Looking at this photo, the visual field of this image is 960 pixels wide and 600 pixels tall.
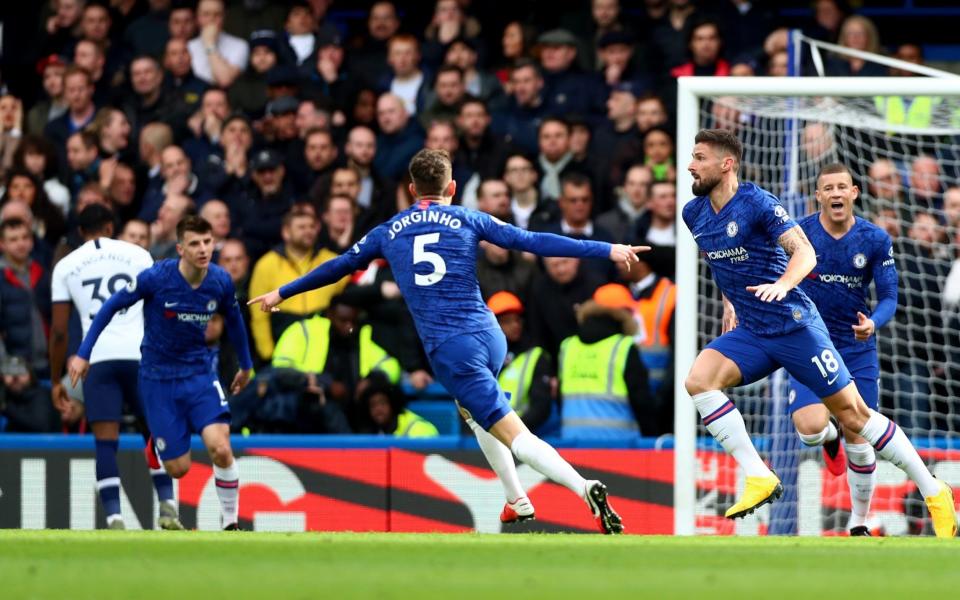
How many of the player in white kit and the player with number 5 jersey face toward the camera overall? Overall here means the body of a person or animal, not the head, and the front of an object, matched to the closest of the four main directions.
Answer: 0

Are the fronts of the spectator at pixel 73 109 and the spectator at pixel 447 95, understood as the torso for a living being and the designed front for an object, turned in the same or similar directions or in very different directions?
same or similar directions

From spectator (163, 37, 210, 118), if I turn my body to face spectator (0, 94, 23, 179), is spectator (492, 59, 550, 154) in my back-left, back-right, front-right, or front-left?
back-left

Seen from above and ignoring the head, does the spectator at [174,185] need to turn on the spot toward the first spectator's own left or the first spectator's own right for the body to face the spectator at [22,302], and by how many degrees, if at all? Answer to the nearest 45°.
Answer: approximately 45° to the first spectator's own right

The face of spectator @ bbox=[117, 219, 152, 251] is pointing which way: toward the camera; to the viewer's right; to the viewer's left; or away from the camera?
toward the camera

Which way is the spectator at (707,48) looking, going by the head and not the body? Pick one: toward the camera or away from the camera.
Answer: toward the camera

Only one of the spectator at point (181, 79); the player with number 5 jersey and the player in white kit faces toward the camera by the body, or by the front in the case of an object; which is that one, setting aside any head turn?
the spectator

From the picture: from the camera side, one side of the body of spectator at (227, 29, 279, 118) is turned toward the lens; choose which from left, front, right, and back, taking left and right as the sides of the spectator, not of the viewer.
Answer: front

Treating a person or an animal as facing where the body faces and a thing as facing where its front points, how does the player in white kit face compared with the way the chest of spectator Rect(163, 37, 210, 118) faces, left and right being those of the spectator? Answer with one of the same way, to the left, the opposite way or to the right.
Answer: the opposite way

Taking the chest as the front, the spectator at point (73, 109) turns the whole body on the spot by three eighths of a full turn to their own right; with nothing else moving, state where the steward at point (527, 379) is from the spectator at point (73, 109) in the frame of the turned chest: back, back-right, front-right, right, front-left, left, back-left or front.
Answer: back

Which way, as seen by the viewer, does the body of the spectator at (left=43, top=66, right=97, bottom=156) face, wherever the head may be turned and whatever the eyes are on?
toward the camera

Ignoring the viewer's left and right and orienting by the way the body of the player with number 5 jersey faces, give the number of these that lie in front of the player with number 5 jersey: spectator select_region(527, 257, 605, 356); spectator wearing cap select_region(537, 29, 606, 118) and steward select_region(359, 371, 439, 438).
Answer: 3

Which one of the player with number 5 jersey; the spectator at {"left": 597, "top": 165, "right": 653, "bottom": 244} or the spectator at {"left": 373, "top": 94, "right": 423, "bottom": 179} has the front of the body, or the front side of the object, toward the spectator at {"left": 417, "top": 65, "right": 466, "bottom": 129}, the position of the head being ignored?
the player with number 5 jersey

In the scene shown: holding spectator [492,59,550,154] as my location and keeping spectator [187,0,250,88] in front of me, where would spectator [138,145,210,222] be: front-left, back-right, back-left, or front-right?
front-left

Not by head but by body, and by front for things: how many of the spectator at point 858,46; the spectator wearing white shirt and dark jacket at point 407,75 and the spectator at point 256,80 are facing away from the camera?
0

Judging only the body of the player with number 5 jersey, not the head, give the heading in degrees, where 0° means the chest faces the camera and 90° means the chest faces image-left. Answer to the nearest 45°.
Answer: approximately 180°

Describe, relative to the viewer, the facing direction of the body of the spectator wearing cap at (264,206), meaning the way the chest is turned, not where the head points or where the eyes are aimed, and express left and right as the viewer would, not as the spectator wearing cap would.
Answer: facing the viewer

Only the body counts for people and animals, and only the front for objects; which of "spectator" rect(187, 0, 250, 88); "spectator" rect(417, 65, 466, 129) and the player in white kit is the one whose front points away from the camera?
the player in white kit

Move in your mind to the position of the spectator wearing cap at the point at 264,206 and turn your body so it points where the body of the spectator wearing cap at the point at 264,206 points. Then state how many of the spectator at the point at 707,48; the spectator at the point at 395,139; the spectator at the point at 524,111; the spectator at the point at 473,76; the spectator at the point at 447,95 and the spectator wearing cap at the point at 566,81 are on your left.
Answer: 6

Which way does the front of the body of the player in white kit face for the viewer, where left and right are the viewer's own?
facing away from the viewer

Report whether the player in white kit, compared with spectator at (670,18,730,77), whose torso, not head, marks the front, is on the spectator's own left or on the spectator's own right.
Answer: on the spectator's own right
